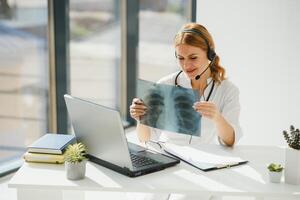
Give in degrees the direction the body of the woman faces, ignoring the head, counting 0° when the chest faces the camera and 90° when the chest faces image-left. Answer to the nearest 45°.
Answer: approximately 45°

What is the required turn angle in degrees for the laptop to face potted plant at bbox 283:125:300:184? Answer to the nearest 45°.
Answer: approximately 45° to its right

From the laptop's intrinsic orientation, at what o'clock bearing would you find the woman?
The woman is roughly at 12 o'clock from the laptop.

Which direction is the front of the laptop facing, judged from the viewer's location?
facing away from the viewer and to the right of the viewer

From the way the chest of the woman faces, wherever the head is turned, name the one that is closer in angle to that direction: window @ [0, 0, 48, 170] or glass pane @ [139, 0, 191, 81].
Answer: the window

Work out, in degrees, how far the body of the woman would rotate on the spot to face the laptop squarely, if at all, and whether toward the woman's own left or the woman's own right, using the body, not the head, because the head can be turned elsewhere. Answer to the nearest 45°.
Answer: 0° — they already face it

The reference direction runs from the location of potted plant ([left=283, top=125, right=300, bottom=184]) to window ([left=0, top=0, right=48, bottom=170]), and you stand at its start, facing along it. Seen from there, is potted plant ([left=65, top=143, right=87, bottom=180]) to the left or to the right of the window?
left

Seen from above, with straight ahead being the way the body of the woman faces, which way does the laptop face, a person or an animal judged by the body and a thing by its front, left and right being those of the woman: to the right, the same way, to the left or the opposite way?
the opposite way
